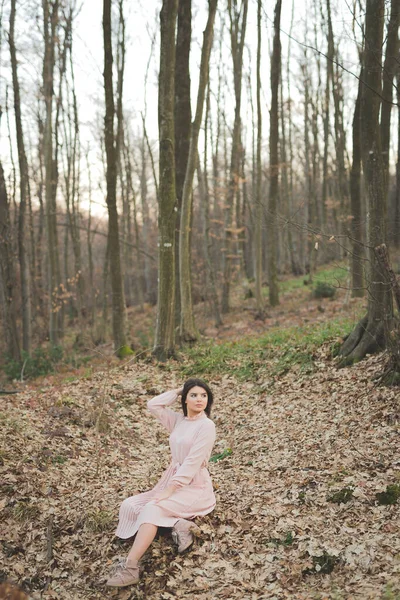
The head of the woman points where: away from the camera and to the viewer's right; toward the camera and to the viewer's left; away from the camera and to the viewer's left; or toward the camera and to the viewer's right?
toward the camera and to the viewer's right

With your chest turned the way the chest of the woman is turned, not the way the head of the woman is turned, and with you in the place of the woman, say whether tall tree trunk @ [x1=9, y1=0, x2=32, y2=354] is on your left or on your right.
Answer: on your right

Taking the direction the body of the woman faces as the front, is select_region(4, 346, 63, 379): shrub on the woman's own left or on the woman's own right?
on the woman's own right

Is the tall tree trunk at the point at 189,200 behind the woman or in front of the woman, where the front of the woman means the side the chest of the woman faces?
behind

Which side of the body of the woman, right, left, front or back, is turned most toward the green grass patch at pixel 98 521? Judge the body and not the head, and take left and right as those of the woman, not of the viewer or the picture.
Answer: right

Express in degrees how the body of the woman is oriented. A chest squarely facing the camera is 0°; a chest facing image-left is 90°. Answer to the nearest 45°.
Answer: approximately 45°

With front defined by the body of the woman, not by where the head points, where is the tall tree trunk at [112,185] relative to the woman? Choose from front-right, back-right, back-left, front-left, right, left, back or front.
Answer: back-right

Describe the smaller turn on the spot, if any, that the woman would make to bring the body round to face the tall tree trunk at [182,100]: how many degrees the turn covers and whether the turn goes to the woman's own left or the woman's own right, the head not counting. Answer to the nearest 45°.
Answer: approximately 135° to the woman's own right

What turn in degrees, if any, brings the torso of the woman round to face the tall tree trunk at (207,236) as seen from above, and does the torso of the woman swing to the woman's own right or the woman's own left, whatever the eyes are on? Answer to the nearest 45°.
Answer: approximately 135° to the woman's own right

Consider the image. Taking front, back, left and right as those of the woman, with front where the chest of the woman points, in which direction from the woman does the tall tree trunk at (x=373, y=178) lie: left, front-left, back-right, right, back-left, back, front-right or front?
back
